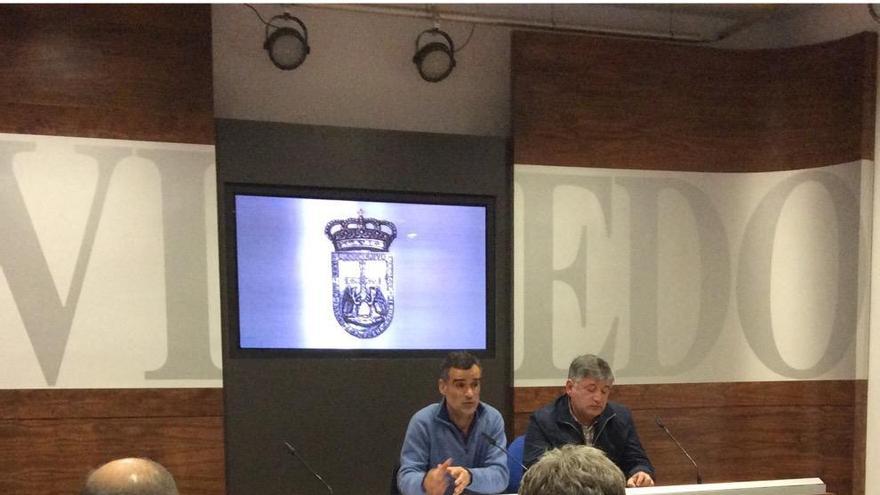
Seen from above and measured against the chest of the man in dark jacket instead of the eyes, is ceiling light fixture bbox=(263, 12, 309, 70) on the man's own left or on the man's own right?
on the man's own right

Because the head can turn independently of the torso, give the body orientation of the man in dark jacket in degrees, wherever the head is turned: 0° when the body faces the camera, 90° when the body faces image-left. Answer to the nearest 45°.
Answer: approximately 0°

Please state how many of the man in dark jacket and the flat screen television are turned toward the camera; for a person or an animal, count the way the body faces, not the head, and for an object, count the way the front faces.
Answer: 2

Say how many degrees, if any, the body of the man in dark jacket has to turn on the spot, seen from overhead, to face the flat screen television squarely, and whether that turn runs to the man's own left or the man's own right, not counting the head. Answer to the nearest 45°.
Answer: approximately 135° to the man's own right

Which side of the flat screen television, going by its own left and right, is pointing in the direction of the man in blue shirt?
front

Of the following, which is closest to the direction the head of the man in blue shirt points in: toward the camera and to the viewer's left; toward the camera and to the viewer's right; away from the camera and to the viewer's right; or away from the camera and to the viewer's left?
toward the camera and to the viewer's right
